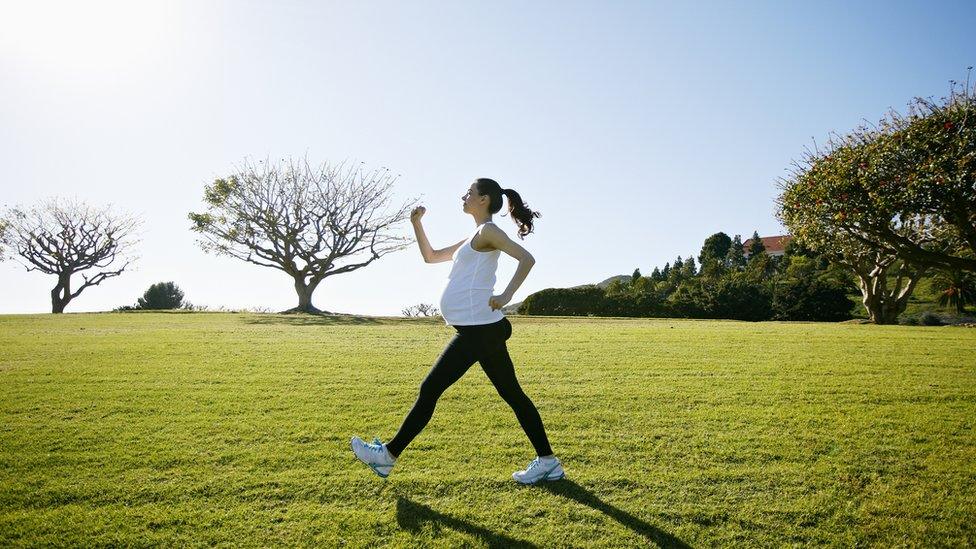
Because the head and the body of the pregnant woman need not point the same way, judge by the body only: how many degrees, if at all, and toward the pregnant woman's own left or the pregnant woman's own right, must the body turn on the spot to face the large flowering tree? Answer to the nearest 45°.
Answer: approximately 135° to the pregnant woman's own right

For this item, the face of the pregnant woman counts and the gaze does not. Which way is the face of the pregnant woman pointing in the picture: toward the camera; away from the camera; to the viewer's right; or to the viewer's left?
to the viewer's left

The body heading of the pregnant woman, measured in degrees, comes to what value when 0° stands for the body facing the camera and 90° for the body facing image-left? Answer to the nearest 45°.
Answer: approximately 90°
